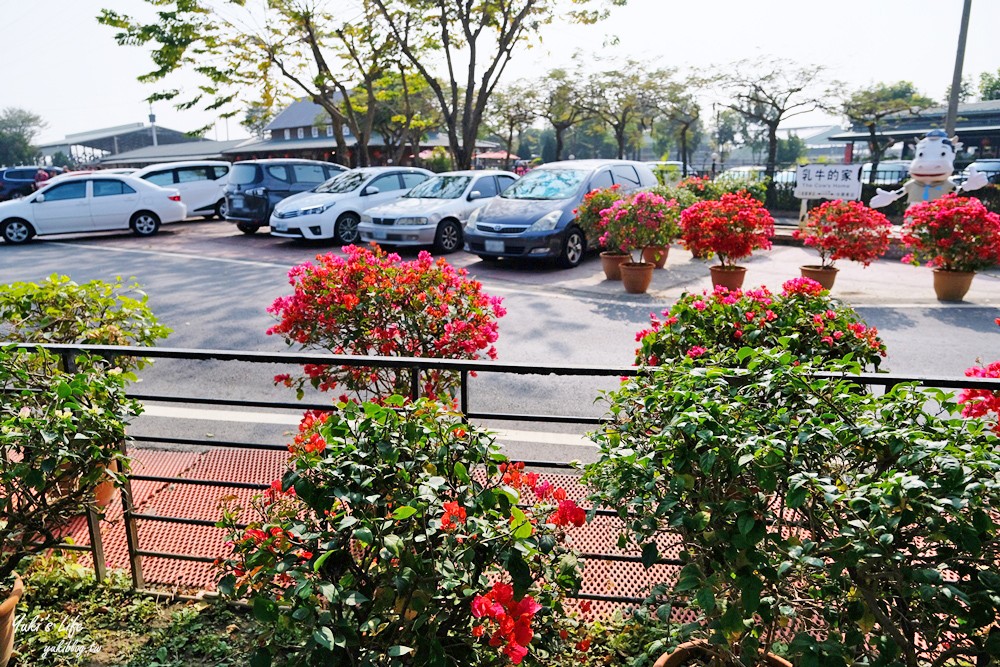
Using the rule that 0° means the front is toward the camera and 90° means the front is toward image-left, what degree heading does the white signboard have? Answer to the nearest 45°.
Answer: approximately 0°

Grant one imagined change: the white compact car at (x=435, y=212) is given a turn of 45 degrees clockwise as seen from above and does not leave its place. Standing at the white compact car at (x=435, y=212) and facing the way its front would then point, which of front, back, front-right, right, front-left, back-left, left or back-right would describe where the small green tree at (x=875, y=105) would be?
back-right

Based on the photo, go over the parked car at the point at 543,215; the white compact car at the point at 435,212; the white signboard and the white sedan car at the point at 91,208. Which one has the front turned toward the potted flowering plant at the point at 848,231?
the white signboard

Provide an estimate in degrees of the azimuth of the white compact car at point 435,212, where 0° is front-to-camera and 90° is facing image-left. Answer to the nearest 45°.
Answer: approximately 45°

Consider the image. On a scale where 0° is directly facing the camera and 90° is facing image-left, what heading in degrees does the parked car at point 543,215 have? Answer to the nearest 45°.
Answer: approximately 45°

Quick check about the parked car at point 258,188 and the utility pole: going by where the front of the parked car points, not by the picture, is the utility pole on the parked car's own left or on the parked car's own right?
on the parked car's own right

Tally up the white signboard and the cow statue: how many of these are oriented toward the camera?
2

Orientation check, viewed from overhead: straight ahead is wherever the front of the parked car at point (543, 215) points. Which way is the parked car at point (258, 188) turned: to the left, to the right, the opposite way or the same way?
the opposite way

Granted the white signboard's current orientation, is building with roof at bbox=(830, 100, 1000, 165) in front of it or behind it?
behind

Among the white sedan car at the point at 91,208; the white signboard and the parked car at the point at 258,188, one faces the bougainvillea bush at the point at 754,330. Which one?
the white signboard

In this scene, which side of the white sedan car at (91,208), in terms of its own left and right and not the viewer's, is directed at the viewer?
left

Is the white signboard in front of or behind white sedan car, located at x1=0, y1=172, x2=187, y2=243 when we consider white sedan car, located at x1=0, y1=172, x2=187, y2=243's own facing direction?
behind

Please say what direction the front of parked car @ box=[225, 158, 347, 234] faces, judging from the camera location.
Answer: facing away from the viewer and to the right of the viewer
